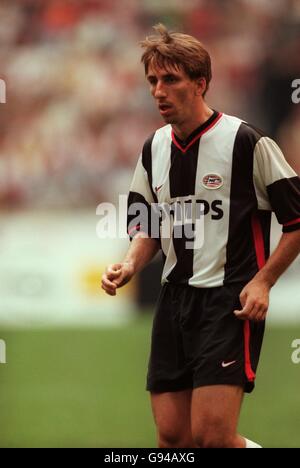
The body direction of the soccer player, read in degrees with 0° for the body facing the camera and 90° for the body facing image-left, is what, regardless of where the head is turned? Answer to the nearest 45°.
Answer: approximately 45°
